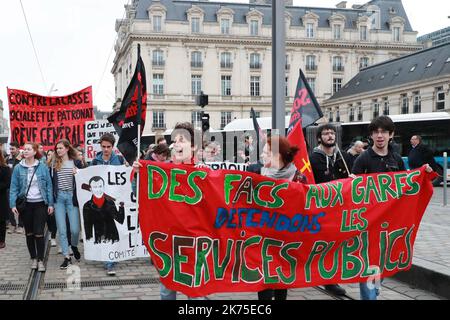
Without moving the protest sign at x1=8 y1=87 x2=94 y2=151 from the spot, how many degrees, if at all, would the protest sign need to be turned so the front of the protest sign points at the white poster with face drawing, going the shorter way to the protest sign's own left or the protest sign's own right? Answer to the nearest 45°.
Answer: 0° — it already faces it

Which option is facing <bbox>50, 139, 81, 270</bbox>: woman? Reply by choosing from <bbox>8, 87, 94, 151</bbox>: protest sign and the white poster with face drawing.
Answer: the protest sign

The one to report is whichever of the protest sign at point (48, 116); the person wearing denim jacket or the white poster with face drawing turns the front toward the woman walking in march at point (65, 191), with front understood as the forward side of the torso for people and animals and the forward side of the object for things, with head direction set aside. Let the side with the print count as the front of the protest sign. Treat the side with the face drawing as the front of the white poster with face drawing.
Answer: the protest sign

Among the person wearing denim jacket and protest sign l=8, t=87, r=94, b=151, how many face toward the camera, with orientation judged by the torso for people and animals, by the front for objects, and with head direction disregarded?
2

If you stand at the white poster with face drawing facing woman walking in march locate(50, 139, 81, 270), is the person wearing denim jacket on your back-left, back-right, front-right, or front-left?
front-left

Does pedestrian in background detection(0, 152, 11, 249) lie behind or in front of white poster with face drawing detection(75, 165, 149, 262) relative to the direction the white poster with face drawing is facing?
behind

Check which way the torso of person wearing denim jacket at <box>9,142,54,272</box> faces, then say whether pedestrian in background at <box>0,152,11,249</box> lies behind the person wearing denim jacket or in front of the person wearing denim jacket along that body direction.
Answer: behind

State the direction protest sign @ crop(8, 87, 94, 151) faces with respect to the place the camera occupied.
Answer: facing the viewer

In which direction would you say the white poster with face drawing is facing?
toward the camera

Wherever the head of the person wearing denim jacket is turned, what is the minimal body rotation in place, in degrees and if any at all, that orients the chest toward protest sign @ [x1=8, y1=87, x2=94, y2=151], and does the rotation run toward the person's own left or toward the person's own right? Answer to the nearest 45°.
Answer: approximately 180°

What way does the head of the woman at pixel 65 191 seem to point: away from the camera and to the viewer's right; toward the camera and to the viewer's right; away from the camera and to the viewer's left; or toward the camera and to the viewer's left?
toward the camera and to the viewer's left

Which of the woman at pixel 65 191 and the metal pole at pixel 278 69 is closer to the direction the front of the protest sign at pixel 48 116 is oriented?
the woman
